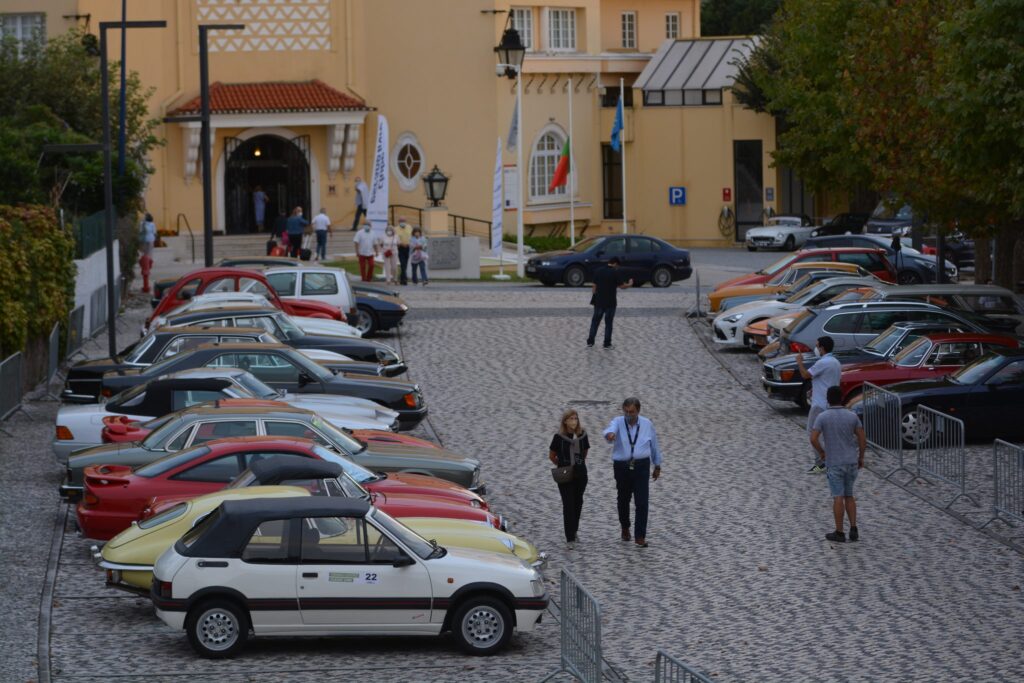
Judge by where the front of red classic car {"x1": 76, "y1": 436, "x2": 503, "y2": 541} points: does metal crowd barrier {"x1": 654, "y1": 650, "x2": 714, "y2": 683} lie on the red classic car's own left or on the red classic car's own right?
on the red classic car's own right

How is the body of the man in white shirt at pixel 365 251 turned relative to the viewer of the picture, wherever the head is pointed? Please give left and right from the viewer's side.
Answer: facing the viewer

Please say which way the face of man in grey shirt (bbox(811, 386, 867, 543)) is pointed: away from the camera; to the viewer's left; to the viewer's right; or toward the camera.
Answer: away from the camera

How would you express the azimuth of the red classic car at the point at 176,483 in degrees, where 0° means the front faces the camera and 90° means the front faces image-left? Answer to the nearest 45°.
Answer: approximately 270°

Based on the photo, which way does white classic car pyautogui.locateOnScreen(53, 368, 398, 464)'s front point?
to the viewer's right

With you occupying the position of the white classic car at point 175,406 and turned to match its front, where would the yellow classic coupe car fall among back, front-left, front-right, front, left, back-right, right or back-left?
right

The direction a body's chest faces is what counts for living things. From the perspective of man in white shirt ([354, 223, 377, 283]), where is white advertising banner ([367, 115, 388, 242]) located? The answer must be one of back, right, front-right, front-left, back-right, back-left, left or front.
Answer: back

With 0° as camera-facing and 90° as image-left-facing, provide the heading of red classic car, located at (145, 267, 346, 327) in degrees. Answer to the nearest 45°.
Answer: approximately 270°

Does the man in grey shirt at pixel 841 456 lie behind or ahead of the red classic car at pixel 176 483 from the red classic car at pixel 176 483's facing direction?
ahead

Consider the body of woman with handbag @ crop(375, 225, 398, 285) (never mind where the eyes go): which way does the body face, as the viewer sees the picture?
toward the camera

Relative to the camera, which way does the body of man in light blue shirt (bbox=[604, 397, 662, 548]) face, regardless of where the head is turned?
toward the camera

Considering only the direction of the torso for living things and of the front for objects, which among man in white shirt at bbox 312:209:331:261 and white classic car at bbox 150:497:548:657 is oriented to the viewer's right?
the white classic car

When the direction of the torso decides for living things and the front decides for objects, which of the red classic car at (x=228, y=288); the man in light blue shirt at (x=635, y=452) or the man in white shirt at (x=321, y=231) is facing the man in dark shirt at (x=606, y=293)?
the red classic car
